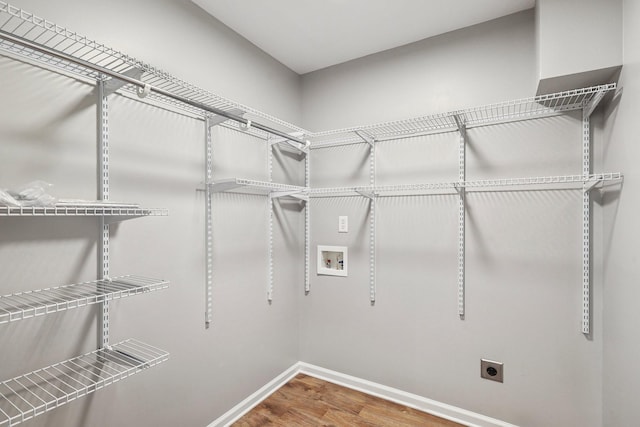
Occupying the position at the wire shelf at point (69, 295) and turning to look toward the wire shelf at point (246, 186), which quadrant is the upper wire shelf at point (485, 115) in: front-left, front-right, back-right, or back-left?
front-right

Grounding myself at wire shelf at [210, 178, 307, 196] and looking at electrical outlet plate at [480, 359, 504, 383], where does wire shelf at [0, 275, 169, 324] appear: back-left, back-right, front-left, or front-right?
back-right

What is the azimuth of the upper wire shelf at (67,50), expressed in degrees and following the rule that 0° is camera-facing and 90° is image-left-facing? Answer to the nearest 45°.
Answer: approximately 315°

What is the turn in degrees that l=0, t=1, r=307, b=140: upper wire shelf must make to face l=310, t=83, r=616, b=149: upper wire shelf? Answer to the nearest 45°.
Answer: approximately 45° to its left

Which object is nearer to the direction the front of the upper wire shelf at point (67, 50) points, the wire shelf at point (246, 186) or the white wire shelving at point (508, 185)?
the white wire shelving

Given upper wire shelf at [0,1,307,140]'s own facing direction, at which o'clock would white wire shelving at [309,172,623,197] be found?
The white wire shelving is roughly at 11 o'clock from the upper wire shelf.
